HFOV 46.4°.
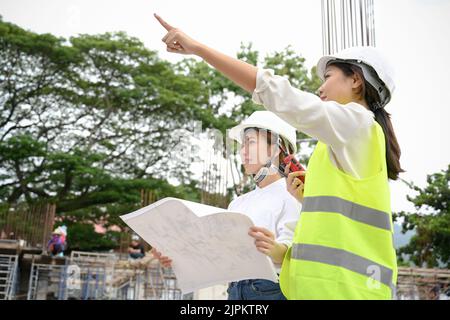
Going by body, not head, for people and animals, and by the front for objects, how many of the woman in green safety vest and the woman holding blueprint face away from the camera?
0

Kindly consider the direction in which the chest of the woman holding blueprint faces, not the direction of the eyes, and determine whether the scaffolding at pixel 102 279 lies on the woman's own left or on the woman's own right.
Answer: on the woman's own right

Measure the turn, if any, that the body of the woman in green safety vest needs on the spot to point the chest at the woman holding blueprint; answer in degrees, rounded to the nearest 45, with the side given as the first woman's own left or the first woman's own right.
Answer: approximately 90° to the first woman's own right

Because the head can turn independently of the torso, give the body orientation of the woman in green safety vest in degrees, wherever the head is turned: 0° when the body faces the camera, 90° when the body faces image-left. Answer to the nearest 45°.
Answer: approximately 90°

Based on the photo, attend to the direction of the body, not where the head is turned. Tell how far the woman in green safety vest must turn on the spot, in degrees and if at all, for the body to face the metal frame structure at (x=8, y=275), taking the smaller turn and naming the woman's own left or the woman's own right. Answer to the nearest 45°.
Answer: approximately 45° to the woman's own right

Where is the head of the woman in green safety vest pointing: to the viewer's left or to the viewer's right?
to the viewer's left

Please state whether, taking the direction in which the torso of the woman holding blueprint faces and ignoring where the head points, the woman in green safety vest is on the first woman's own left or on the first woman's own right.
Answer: on the first woman's own left

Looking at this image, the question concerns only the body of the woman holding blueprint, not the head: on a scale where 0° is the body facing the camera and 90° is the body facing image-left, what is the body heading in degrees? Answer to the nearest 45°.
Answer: approximately 45°
